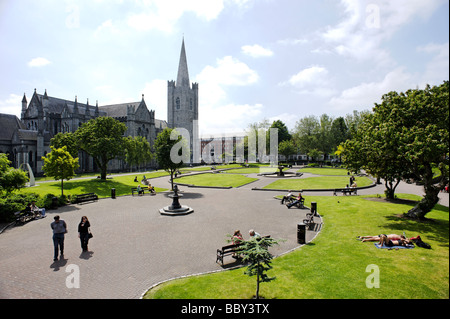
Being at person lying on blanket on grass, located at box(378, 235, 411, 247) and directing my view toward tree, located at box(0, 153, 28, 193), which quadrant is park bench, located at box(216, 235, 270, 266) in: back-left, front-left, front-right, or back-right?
front-left

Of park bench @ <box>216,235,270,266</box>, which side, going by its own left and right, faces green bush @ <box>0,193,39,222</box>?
front

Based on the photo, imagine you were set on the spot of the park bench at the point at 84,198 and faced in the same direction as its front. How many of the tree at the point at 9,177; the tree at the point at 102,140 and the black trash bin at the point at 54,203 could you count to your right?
2

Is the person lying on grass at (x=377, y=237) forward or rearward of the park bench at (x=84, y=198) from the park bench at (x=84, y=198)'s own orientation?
forward

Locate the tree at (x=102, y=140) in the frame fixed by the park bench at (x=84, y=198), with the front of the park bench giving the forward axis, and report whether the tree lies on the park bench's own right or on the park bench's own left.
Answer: on the park bench's own left

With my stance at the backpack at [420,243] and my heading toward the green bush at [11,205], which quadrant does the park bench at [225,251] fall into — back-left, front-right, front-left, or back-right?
front-left

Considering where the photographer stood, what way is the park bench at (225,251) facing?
facing away from the viewer and to the left of the viewer

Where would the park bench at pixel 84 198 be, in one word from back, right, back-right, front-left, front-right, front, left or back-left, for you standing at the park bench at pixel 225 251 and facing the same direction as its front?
front

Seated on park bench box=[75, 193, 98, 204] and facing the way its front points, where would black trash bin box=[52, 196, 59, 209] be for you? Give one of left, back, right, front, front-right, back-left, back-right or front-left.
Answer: right

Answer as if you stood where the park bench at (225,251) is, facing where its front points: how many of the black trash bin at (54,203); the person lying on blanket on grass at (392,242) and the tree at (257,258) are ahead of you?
1

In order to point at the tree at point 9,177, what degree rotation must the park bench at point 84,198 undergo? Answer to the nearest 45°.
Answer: approximately 90° to its right

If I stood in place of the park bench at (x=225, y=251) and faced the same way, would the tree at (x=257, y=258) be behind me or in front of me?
behind

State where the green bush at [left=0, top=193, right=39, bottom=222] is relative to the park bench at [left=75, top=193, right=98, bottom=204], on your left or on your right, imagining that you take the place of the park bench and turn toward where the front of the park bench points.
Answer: on your right
